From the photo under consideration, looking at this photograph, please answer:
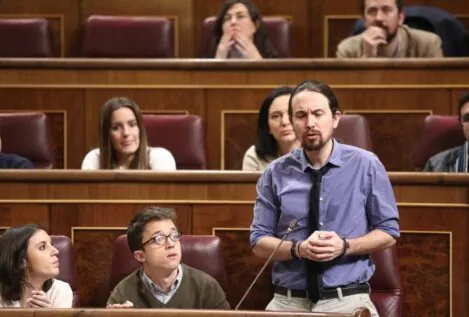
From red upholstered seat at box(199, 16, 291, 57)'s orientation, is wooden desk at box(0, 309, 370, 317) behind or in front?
in front

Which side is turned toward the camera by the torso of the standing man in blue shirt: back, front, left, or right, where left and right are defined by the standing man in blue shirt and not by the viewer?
front

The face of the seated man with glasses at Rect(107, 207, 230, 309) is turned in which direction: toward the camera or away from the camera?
toward the camera

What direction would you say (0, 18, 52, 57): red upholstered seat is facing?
toward the camera

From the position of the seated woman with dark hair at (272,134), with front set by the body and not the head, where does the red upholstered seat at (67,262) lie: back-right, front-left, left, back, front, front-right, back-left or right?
right

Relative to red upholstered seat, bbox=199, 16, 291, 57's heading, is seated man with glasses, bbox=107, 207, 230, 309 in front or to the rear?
in front

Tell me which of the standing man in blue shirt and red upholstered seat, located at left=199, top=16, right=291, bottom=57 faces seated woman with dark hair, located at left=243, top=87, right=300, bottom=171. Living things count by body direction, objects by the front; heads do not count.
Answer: the red upholstered seat

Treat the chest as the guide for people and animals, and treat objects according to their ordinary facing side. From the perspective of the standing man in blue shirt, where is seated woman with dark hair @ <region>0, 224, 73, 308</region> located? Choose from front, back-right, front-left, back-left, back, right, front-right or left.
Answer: right

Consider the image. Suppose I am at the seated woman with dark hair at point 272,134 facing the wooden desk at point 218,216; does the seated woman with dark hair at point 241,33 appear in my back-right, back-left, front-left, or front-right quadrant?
back-right

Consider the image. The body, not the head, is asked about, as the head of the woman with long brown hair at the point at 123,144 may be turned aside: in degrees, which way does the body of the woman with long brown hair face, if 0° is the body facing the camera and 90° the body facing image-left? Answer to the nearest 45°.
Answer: approximately 0°

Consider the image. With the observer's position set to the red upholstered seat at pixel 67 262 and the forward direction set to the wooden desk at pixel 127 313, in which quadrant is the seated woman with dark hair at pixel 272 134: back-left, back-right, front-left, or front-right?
back-left

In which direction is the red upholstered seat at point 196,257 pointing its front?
toward the camera
